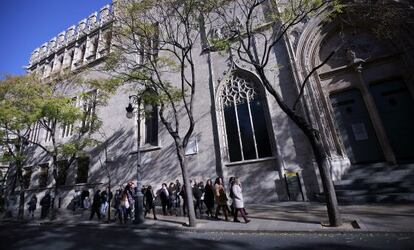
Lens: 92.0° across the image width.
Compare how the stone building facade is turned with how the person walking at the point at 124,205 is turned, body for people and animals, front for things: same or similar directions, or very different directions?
very different directions

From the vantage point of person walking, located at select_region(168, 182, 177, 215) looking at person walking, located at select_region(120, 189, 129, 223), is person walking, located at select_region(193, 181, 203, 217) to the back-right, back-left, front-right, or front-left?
back-left

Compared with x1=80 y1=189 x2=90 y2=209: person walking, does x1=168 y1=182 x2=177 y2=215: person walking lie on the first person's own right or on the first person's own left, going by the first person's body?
on the first person's own right

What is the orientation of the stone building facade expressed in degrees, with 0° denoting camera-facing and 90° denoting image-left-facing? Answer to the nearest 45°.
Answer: approximately 45°
